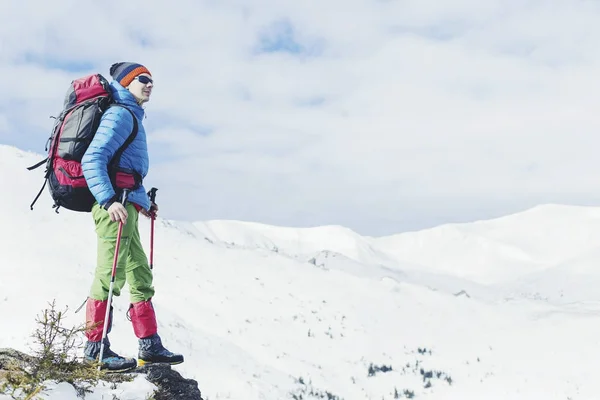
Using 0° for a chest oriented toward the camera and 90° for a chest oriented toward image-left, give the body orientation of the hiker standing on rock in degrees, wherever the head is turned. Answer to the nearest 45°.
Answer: approximately 270°
